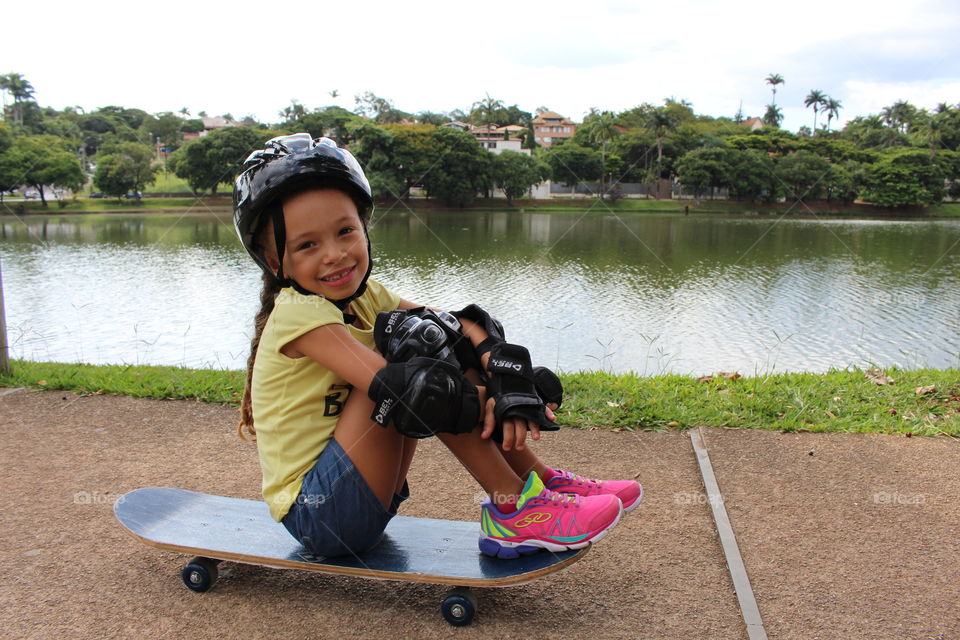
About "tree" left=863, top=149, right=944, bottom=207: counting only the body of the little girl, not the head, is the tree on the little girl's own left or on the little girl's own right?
on the little girl's own left

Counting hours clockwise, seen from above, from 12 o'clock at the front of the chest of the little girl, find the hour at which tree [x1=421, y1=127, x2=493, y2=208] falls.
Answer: The tree is roughly at 9 o'clock from the little girl.

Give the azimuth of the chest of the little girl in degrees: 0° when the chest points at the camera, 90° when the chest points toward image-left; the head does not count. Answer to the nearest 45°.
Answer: approximately 270°

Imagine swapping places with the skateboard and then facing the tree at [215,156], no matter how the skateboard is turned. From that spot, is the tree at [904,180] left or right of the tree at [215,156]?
right

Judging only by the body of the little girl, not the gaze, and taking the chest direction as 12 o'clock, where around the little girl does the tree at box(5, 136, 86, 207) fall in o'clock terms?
The tree is roughly at 8 o'clock from the little girl.

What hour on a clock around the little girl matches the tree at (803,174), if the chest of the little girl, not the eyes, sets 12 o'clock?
The tree is roughly at 10 o'clock from the little girl.

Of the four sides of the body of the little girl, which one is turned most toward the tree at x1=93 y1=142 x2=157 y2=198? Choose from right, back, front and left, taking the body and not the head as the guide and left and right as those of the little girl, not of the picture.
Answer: left

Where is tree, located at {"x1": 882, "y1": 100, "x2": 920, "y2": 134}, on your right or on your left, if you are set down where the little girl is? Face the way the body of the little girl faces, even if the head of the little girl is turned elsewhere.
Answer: on your left
